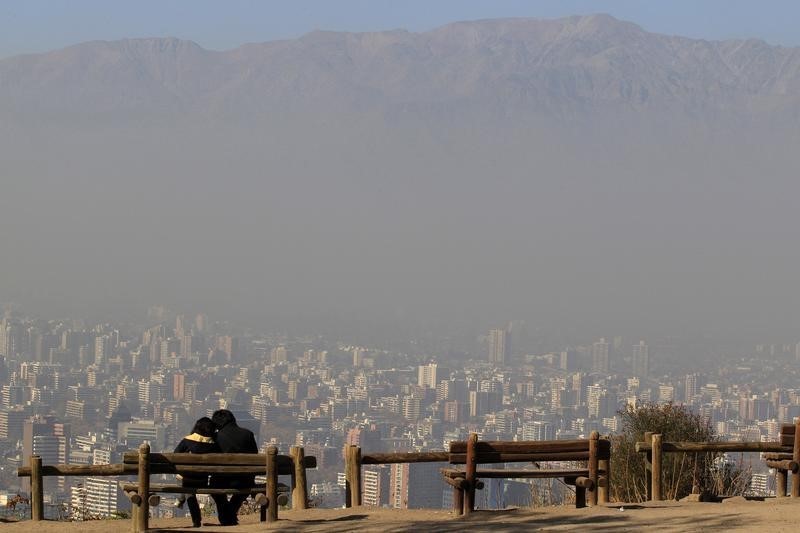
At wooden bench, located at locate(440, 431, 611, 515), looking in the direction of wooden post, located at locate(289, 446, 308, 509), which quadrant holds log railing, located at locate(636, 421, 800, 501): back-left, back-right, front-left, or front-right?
back-right

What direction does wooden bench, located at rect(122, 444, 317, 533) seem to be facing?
away from the camera

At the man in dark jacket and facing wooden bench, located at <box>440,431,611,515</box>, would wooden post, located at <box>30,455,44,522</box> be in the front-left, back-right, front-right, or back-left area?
back-left

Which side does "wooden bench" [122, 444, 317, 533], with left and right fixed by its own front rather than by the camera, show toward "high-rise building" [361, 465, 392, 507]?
front

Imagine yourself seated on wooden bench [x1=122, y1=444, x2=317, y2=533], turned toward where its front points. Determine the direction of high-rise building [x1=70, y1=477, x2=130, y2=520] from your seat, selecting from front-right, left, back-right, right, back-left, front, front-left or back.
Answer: front

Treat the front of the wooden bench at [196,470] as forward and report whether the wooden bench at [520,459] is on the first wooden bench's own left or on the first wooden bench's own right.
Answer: on the first wooden bench's own right

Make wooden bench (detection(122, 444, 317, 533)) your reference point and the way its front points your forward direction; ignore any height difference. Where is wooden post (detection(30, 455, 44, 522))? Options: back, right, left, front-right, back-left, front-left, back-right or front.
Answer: front-left
